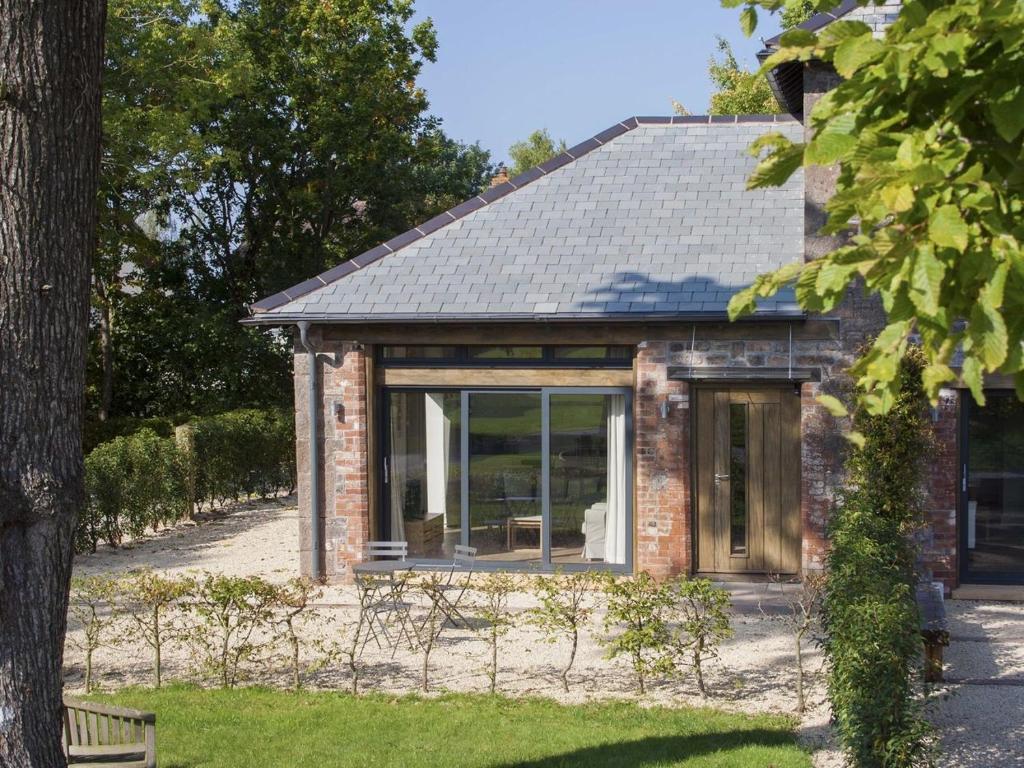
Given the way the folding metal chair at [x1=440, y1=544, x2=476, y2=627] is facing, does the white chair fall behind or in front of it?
behind

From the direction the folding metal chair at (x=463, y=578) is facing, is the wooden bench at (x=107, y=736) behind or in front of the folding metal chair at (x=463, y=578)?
in front

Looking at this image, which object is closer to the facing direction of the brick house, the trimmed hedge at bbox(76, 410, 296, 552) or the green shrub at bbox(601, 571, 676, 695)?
the green shrub

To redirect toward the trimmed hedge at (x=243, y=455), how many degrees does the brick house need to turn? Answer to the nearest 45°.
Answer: approximately 135° to its right

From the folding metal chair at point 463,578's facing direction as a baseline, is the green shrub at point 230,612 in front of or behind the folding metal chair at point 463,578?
in front

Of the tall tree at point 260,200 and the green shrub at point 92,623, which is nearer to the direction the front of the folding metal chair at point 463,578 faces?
the green shrub

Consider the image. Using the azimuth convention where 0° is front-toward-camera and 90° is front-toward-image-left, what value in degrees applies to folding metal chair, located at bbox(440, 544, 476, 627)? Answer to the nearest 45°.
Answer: approximately 45°

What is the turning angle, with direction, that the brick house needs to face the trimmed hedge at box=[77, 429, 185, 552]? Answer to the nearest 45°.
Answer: approximately 135° to its right
